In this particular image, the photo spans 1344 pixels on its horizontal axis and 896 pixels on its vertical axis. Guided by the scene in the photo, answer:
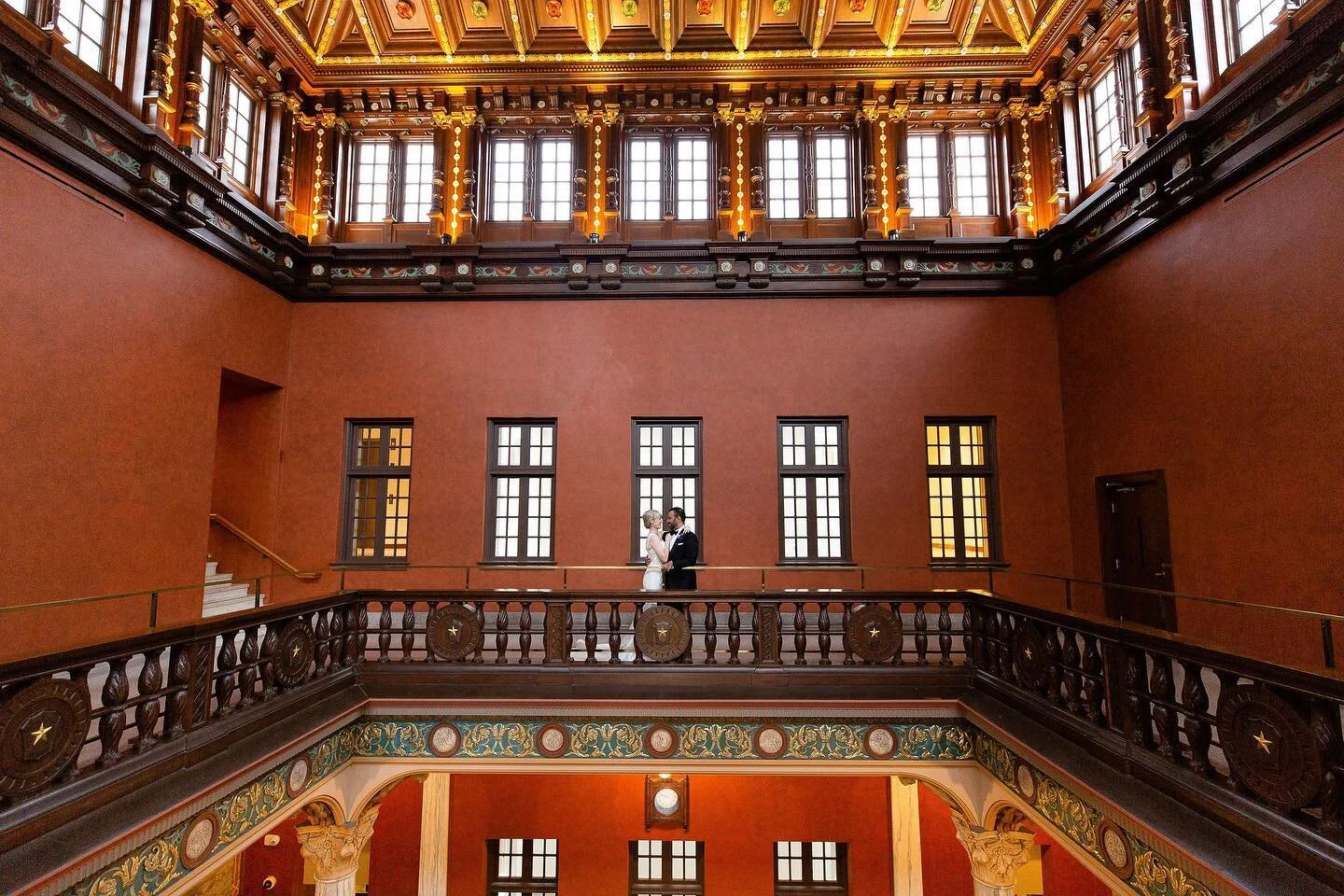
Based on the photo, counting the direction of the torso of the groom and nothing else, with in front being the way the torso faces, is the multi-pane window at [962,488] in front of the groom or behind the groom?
behind

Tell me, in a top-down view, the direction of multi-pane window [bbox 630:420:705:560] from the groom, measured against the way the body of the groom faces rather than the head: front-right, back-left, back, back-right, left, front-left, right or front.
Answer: back-right

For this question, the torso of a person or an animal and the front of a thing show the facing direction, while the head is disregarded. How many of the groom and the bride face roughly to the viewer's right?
1

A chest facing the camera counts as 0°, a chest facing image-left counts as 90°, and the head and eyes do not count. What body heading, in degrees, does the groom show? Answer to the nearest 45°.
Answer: approximately 45°

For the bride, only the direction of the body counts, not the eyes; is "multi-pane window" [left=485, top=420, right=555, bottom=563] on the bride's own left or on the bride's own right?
on the bride's own left

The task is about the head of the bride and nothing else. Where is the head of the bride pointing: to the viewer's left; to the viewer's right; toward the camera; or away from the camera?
to the viewer's right

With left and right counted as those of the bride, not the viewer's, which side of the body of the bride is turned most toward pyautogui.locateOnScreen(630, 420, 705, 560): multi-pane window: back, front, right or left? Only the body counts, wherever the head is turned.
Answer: left

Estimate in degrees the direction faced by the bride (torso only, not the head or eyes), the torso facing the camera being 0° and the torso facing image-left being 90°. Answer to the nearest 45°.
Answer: approximately 270°

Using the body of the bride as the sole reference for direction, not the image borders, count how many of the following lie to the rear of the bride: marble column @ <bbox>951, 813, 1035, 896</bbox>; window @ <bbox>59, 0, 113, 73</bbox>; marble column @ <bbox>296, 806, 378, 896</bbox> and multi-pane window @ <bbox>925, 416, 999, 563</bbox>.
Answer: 2

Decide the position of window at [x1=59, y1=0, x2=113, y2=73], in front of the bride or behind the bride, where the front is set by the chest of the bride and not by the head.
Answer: behind
